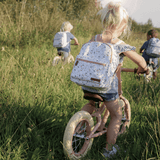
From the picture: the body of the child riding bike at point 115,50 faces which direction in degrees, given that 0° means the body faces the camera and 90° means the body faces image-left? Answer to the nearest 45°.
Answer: approximately 225°

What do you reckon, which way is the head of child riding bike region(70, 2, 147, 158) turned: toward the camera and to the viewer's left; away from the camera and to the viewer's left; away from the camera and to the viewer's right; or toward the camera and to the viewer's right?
away from the camera and to the viewer's right

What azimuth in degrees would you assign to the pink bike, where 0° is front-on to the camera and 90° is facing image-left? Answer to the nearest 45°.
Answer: approximately 225°
